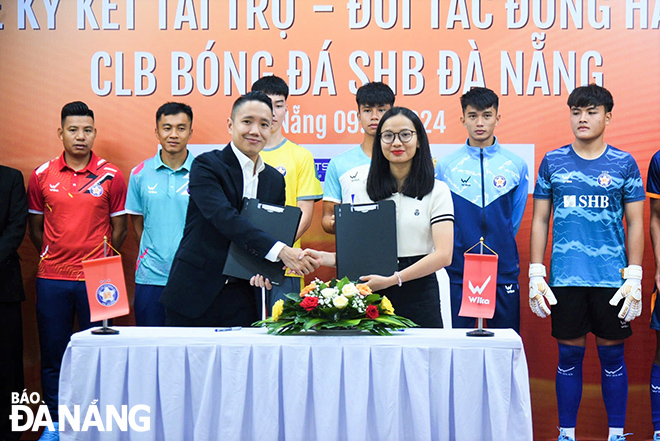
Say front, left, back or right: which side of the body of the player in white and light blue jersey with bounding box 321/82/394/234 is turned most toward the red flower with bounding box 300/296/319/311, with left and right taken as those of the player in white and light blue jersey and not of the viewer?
front

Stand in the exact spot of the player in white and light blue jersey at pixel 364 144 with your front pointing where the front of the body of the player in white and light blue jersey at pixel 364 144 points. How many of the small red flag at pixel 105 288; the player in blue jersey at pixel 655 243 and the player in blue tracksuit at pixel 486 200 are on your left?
2

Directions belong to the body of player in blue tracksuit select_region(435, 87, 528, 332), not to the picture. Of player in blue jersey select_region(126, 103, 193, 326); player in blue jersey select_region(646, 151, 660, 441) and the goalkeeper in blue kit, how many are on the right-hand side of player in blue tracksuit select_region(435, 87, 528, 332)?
1

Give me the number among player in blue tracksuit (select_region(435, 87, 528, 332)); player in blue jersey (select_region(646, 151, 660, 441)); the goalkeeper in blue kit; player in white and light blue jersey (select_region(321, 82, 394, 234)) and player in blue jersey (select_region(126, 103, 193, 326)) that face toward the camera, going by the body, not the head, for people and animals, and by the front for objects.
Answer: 5

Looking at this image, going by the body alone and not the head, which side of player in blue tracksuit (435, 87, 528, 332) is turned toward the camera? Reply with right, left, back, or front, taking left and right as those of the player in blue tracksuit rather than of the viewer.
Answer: front

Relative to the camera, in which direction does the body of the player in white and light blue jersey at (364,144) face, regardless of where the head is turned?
toward the camera

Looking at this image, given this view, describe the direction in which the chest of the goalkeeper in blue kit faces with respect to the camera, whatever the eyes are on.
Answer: toward the camera

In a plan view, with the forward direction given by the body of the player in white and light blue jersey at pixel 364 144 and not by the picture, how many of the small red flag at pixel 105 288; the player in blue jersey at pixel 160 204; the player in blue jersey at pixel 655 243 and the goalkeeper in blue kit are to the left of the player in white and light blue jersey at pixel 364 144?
2

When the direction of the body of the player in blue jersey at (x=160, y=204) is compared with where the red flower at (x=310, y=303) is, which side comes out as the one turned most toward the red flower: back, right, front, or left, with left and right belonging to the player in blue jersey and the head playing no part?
front

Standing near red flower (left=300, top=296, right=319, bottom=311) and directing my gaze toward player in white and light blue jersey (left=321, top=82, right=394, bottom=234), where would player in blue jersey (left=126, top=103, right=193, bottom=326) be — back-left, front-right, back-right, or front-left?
front-left

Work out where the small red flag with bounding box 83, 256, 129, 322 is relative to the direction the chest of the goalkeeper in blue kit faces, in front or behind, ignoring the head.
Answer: in front
